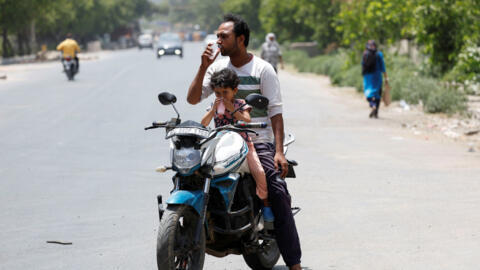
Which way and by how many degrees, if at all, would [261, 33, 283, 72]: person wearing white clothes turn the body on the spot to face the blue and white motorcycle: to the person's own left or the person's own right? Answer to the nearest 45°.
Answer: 0° — they already face it

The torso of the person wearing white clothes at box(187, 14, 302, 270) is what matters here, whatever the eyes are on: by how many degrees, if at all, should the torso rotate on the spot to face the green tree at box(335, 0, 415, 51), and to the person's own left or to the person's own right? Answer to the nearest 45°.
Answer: approximately 135° to the person's own right

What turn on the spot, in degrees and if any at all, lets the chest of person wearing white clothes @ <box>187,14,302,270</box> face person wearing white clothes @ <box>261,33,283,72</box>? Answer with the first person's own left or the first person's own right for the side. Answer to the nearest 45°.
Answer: approximately 135° to the first person's own right

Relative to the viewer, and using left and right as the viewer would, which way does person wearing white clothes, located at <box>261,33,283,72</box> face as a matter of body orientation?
facing the viewer

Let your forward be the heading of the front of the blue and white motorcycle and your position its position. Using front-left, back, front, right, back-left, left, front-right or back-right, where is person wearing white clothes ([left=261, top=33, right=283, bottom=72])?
back-right

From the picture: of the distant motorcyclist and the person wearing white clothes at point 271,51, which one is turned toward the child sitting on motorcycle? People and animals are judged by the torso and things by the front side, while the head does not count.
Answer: the person wearing white clothes
